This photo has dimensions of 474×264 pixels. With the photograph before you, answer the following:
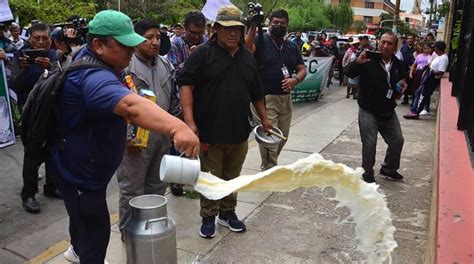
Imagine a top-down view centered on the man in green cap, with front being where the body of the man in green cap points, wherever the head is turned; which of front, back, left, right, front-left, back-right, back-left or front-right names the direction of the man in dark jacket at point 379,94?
front-left

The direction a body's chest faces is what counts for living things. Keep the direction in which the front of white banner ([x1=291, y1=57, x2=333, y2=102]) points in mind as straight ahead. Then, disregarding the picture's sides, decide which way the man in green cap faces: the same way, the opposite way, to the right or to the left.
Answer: to the left

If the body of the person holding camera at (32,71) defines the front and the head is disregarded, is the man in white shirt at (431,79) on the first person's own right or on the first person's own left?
on the first person's own left

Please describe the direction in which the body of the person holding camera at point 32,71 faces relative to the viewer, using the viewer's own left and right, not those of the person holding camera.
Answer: facing the viewer

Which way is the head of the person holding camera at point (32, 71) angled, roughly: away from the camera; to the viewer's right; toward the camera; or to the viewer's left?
toward the camera

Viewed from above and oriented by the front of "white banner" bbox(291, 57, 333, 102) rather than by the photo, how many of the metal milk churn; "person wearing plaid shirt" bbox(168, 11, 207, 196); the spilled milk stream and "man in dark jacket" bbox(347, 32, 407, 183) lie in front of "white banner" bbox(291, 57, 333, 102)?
4

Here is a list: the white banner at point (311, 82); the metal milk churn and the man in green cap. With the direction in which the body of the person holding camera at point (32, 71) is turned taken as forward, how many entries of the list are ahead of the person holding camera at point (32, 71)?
2

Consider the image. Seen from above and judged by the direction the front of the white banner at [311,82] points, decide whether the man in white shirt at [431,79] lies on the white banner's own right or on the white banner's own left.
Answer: on the white banner's own left

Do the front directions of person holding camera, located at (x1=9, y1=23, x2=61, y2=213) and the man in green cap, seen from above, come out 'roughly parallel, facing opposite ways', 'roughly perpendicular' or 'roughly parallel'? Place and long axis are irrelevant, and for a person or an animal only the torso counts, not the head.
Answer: roughly perpendicular

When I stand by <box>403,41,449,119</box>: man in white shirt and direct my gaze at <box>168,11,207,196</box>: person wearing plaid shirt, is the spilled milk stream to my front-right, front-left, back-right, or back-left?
front-left

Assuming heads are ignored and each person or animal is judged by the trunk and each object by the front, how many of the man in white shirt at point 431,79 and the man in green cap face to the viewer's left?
1

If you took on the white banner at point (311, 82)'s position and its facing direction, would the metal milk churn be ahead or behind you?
ahead

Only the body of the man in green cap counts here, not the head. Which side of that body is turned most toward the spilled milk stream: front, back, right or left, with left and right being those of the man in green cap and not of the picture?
front

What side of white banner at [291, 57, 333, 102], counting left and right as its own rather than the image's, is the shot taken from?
front

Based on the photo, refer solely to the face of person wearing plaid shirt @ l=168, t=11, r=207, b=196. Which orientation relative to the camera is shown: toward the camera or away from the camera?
toward the camera

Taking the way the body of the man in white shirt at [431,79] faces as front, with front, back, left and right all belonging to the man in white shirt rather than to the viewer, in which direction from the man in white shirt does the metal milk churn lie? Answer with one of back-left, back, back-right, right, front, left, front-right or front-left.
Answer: left
